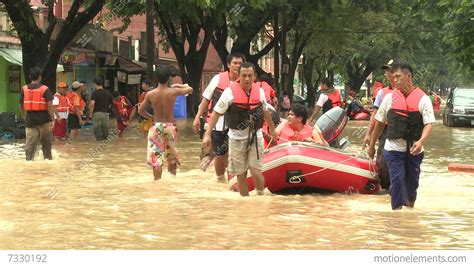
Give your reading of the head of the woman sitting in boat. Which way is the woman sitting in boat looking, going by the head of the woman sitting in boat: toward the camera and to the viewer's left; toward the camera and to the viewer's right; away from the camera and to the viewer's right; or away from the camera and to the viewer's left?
toward the camera and to the viewer's left

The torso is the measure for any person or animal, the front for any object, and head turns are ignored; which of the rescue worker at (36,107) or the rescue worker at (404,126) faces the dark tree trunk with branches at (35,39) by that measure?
the rescue worker at (36,107)

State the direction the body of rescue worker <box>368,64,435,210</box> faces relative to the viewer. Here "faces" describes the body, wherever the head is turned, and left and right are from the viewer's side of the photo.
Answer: facing the viewer

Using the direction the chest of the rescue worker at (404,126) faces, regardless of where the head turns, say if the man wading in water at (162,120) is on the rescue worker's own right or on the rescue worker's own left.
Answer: on the rescue worker's own right

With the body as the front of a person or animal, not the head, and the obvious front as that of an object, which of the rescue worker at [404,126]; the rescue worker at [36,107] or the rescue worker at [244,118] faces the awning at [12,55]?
the rescue worker at [36,107]

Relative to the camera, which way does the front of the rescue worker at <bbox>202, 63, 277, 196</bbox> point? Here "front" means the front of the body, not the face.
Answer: toward the camera

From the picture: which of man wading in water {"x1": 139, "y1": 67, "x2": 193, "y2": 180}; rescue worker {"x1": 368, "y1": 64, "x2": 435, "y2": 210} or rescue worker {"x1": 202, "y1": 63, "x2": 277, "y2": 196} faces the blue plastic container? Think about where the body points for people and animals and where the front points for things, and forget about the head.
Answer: the man wading in water

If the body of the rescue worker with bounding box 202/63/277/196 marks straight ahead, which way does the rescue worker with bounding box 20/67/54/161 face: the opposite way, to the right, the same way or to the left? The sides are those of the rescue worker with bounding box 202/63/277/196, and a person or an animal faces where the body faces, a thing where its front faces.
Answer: the opposite way

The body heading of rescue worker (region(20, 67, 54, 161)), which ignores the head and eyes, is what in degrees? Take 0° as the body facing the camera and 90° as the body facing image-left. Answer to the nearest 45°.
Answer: approximately 180°

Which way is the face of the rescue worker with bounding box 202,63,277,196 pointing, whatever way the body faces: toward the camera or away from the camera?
toward the camera

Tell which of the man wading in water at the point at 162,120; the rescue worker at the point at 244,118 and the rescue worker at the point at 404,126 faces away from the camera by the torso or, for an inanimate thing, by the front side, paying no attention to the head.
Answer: the man wading in water

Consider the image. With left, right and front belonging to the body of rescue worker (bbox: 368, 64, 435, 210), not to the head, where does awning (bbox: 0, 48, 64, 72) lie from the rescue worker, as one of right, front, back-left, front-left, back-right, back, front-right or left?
back-right

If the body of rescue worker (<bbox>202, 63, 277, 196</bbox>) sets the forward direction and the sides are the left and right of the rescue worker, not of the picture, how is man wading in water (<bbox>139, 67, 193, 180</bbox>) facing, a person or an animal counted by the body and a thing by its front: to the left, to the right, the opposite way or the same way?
the opposite way

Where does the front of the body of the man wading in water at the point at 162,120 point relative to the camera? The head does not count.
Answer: away from the camera
